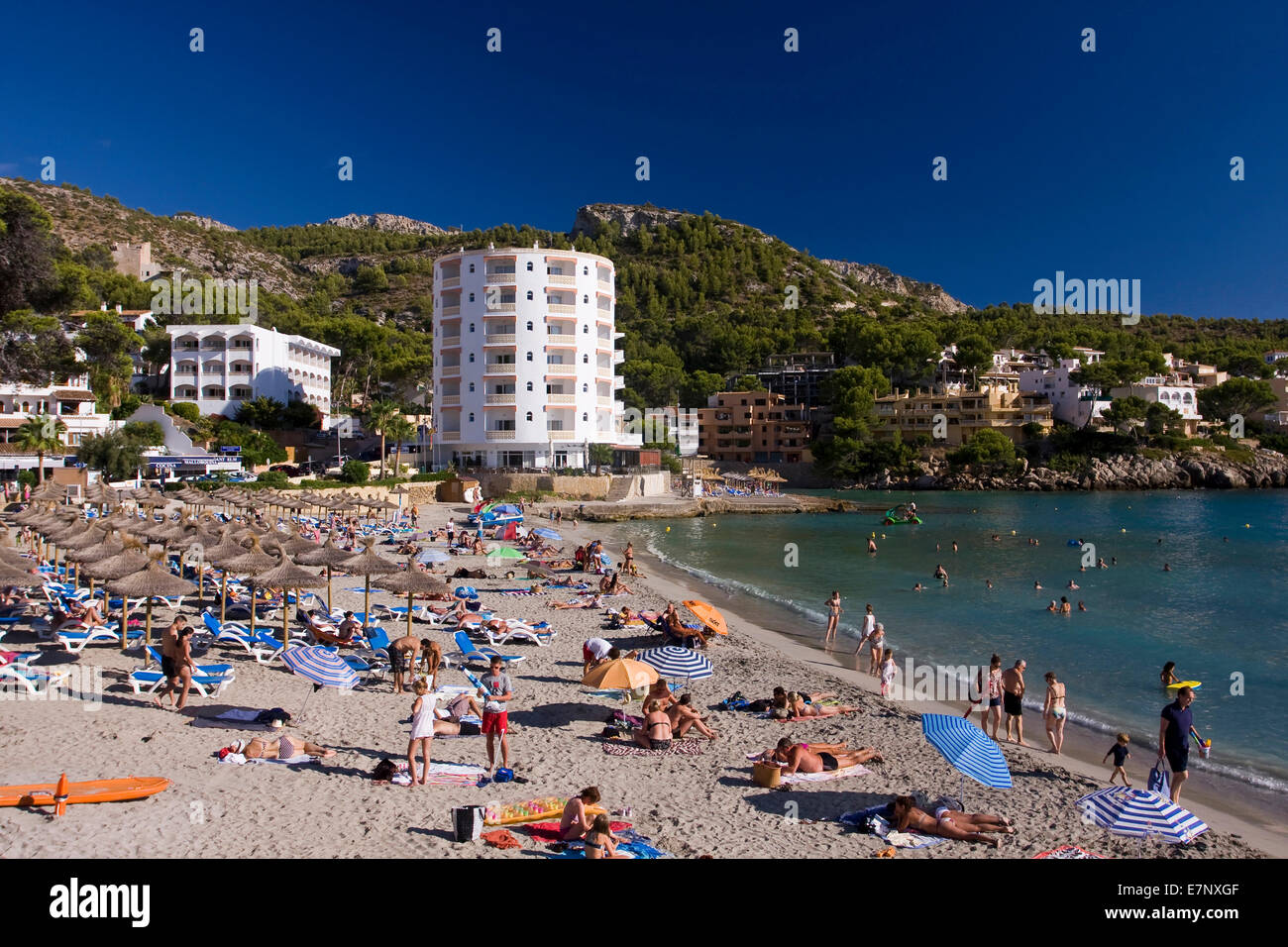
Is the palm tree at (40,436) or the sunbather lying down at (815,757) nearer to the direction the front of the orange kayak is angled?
the sunbather lying down

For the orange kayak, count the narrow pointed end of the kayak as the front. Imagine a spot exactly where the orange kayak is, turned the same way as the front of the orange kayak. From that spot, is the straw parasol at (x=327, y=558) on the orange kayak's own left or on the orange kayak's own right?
on the orange kayak's own left

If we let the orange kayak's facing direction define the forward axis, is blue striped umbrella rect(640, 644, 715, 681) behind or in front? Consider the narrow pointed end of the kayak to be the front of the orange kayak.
in front

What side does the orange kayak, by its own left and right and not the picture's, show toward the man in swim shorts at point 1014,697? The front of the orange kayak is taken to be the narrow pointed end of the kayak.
front

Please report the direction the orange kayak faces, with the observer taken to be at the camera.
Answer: facing to the right of the viewer

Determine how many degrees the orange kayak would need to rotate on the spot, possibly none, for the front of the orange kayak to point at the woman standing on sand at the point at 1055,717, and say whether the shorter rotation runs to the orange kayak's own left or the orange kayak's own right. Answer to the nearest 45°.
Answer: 0° — it already faces them

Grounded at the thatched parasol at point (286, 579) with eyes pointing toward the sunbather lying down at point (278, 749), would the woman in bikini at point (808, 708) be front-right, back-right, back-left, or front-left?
front-left

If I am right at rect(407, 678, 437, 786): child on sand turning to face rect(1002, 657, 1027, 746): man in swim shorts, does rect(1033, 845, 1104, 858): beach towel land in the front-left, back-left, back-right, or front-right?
front-right

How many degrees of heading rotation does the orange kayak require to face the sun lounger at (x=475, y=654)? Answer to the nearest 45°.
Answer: approximately 45° to its left

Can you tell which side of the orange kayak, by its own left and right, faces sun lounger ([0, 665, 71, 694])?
left

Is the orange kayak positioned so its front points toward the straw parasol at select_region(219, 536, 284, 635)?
no

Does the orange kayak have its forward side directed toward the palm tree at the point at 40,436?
no

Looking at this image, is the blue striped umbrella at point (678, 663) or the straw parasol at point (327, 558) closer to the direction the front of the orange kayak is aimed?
the blue striped umbrella

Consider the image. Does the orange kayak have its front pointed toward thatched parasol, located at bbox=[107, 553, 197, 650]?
no

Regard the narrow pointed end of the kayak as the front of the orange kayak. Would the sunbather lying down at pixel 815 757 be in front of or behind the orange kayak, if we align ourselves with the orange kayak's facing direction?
in front
